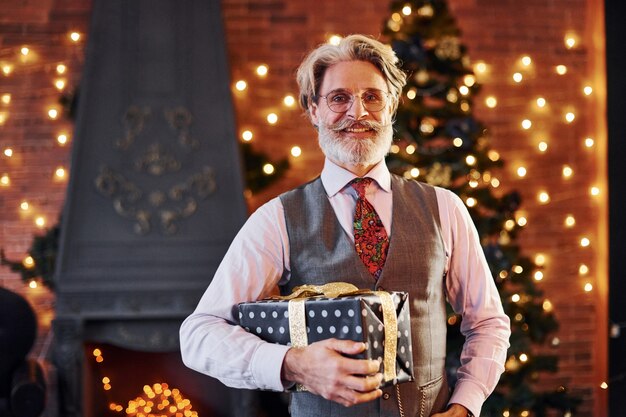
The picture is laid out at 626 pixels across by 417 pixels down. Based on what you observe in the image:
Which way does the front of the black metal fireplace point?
toward the camera

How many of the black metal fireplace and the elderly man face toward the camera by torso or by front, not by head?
2

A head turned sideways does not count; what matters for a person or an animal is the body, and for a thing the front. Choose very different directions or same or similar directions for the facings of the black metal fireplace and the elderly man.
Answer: same or similar directions

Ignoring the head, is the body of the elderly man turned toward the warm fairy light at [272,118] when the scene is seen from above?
no

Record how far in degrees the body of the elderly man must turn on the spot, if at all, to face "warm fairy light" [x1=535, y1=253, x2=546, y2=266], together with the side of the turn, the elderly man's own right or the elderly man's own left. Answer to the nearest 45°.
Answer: approximately 180°

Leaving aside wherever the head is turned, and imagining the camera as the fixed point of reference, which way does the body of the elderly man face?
toward the camera

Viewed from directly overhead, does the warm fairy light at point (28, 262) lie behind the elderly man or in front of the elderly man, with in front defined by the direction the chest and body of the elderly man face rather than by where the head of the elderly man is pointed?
behind

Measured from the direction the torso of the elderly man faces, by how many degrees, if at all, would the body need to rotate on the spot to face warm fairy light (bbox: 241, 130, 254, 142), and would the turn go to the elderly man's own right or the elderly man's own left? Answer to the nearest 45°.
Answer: approximately 180°

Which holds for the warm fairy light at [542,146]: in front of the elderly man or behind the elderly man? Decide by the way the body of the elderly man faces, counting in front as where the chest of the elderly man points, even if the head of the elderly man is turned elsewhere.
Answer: behind

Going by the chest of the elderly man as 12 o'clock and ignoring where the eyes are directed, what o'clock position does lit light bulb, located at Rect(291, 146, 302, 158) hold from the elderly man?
The lit light bulb is roughly at 6 o'clock from the elderly man.

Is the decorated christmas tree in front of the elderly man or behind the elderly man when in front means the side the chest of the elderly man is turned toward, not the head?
behind

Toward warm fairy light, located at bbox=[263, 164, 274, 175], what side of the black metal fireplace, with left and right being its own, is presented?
left

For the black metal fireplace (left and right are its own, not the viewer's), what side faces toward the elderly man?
front

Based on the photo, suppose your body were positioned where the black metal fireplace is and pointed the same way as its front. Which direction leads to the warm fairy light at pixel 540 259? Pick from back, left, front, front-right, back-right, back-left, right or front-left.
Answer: left

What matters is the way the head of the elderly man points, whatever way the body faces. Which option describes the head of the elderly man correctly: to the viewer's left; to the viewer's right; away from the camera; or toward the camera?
toward the camera

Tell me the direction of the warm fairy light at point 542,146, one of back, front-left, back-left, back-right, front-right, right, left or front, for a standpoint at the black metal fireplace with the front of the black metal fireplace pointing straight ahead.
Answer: left
